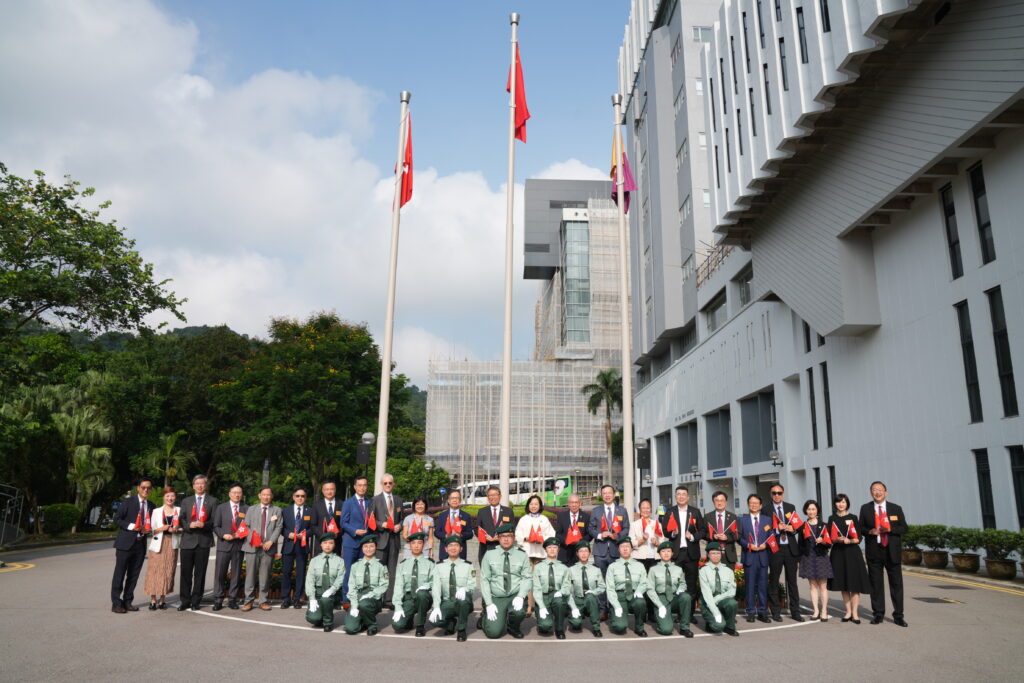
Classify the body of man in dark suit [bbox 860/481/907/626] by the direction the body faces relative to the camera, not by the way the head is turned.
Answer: toward the camera

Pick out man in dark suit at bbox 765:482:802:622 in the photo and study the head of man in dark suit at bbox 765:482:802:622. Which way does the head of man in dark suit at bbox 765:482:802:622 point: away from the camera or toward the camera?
toward the camera

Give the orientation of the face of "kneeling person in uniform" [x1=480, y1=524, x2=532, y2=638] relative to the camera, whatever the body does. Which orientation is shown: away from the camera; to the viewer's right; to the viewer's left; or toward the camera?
toward the camera

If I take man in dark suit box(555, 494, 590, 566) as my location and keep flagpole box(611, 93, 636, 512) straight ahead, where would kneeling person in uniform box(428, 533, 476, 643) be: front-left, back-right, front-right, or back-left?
back-left

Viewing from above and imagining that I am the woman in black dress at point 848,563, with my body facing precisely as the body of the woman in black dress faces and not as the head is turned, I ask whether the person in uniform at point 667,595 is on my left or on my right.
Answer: on my right

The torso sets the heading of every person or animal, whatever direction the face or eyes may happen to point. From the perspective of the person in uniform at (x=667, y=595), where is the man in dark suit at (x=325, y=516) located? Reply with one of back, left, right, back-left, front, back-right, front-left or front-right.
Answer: right

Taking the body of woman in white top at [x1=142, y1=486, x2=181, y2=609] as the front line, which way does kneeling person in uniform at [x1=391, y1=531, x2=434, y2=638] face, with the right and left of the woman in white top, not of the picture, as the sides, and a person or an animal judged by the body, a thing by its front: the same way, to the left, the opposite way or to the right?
the same way

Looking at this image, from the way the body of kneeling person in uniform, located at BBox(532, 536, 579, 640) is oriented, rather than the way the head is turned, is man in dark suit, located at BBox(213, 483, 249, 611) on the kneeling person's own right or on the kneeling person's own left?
on the kneeling person's own right

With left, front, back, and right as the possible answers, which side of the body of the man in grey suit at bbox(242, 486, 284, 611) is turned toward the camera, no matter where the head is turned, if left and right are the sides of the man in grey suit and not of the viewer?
front

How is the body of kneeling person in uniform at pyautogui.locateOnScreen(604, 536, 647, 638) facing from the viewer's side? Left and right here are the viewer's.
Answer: facing the viewer

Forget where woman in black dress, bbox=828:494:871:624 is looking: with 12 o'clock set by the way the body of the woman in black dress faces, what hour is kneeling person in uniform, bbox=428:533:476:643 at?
The kneeling person in uniform is roughly at 2 o'clock from the woman in black dress.

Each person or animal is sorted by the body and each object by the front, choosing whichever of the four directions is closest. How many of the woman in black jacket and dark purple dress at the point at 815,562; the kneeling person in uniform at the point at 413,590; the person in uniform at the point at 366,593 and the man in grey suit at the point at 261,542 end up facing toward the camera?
4

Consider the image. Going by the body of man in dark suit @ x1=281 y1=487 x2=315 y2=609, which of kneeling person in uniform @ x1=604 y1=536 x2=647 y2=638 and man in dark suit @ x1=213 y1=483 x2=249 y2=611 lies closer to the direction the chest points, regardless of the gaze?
the kneeling person in uniform

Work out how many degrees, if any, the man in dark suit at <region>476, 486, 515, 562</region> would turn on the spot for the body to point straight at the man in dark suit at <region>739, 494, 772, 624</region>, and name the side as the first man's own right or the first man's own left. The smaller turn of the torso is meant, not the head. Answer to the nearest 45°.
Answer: approximately 90° to the first man's own left
